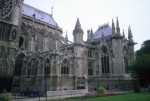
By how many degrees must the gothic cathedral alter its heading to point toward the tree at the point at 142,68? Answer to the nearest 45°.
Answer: approximately 135° to its left
